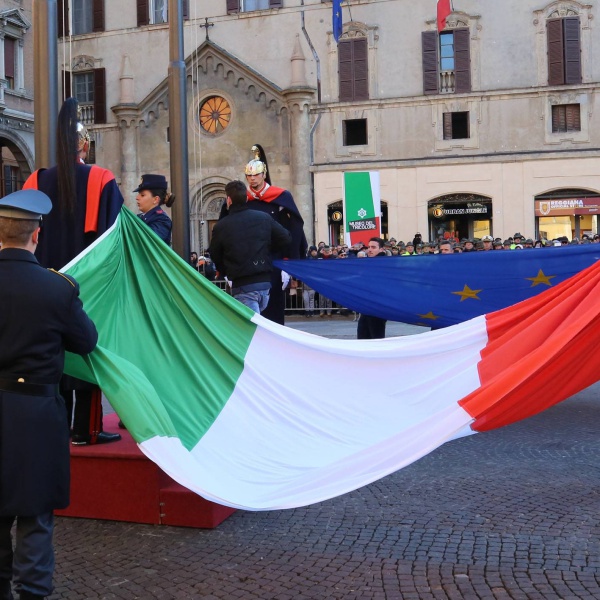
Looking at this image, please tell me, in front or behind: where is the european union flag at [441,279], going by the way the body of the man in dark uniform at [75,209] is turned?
in front

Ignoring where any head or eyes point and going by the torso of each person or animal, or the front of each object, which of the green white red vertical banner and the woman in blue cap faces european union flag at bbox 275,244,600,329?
the green white red vertical banner

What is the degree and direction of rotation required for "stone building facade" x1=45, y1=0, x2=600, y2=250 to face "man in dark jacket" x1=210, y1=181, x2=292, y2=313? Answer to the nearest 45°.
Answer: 0° — it already faces them

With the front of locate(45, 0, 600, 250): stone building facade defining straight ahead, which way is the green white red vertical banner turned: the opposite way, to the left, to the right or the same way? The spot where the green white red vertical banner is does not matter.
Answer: the same way

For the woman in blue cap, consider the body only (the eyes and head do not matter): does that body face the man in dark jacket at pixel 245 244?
no

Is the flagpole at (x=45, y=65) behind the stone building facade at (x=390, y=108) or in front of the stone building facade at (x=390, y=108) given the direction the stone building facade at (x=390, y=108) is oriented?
in front

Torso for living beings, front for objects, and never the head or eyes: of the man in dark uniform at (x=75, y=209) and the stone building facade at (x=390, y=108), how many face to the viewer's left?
0

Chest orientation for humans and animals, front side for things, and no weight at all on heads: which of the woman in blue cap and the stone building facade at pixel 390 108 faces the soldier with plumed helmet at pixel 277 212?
the stone building facade

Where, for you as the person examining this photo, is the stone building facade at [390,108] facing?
facing the viewer

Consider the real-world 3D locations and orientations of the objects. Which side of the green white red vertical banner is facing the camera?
front
